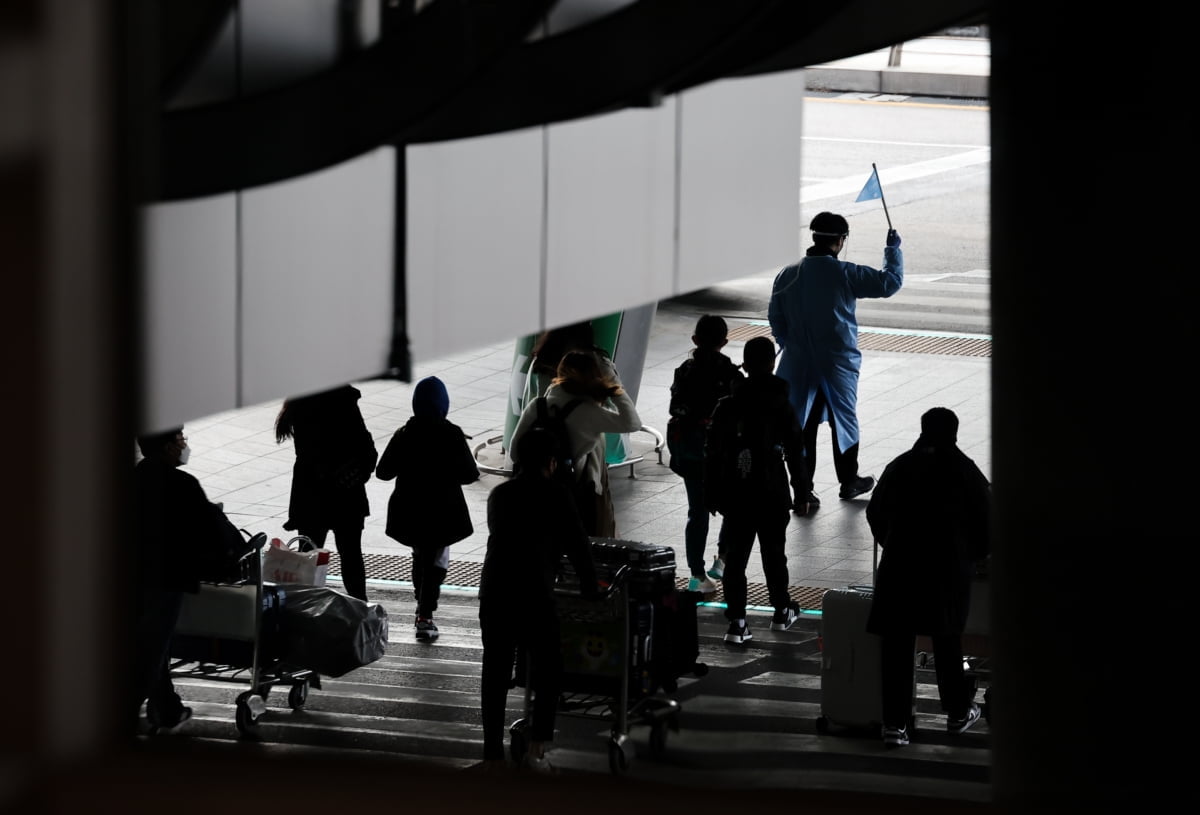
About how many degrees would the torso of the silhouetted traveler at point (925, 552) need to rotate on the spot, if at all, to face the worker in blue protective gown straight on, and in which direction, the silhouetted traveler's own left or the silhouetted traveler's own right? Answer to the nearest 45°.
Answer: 0° — they already face them

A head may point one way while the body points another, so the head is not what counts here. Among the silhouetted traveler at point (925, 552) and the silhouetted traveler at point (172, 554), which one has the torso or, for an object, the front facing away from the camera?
the silhouetted traveler at point (925, 552)

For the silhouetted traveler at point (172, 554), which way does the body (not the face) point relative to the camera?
to the viewer's right

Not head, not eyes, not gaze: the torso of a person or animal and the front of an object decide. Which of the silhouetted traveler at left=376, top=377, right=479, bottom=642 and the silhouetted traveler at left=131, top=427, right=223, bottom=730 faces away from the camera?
the silhouetted traveler at left=376, top=377, right=479, bottom=642

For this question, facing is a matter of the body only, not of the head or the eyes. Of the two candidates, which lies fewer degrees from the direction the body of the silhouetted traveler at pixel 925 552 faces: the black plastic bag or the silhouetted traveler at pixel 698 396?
the silhouetted traveler

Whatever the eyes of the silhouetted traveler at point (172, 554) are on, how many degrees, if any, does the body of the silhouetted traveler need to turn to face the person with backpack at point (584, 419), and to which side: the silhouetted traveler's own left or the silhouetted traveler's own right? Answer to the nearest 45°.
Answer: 0° — they already face them

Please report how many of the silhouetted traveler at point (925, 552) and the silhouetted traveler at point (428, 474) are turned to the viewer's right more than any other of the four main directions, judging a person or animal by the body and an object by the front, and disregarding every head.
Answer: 0

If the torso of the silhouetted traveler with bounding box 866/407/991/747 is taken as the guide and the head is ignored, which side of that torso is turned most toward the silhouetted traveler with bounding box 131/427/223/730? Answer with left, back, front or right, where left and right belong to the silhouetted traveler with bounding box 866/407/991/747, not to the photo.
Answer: left

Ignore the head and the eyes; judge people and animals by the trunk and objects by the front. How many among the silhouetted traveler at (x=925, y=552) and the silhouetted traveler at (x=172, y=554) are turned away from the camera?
1

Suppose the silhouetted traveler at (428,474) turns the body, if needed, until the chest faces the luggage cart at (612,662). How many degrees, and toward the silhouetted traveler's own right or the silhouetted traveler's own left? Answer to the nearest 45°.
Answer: approximately 135° to the silhouetted traveler's own right

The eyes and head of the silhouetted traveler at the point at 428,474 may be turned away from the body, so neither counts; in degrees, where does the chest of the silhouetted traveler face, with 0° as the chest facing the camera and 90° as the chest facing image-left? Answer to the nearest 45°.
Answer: approximately 180°

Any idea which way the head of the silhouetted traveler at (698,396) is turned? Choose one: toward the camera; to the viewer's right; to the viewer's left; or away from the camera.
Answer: away from the camera

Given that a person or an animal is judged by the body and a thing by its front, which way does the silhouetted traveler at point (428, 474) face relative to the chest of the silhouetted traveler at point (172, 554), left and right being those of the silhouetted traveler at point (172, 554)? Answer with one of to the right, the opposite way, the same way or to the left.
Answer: to the left

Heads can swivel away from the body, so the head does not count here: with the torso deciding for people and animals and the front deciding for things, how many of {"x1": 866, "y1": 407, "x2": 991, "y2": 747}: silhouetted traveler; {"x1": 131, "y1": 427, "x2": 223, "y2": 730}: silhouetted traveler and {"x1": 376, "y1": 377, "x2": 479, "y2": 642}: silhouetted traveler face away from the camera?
2

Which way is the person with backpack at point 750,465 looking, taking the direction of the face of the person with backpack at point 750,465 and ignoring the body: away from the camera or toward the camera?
away from the camera

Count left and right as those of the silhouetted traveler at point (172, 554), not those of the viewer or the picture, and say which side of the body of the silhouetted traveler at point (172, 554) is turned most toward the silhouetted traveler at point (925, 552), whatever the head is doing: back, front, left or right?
front

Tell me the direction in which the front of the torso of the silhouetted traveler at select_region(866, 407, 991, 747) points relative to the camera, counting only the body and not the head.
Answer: away from the camera
